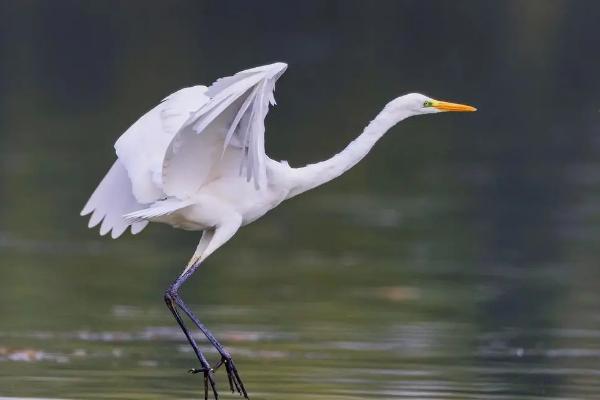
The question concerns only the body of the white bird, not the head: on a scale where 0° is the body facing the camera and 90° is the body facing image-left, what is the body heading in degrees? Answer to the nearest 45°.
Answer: approximately 270°
